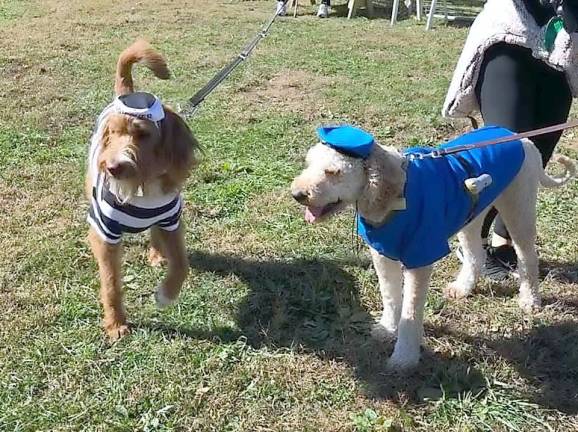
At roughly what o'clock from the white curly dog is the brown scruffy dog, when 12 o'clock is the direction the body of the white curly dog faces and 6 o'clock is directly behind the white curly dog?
The brown scruffy dog is roughly at 1 o'clock from the white curly dog.

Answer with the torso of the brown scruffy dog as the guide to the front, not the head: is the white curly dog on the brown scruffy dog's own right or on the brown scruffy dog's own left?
on the brown scruffy dog's own left

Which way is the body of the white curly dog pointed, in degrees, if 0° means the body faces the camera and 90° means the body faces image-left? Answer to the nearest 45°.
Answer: approximately 45°

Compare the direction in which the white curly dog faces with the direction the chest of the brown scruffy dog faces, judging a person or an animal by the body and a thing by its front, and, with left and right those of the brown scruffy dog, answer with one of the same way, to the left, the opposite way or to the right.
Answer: to the right

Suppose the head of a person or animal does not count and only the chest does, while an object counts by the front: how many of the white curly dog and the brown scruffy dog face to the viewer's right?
0
